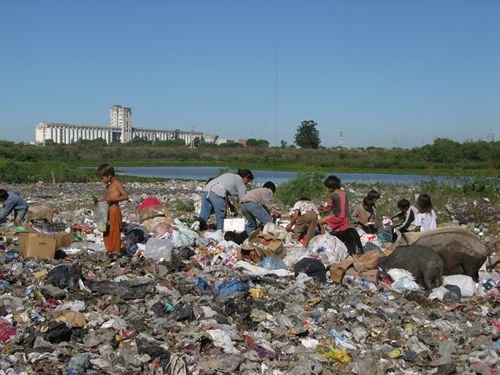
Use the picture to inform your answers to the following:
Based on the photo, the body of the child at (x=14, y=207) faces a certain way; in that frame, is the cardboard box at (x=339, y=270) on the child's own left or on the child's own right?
on the child's own left

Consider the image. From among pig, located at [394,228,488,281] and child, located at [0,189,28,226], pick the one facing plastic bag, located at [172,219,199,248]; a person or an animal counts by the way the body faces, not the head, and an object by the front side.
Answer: the pig

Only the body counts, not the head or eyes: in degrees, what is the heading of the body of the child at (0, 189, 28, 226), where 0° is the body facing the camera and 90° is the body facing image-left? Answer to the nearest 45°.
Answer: approximately 90°

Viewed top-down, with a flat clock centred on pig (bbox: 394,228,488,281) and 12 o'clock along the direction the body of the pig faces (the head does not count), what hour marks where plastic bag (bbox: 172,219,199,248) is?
The plastic bag is roughly at 12 o'clock from the pig.

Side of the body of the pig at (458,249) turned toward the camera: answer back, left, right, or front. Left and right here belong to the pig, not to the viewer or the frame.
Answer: left
